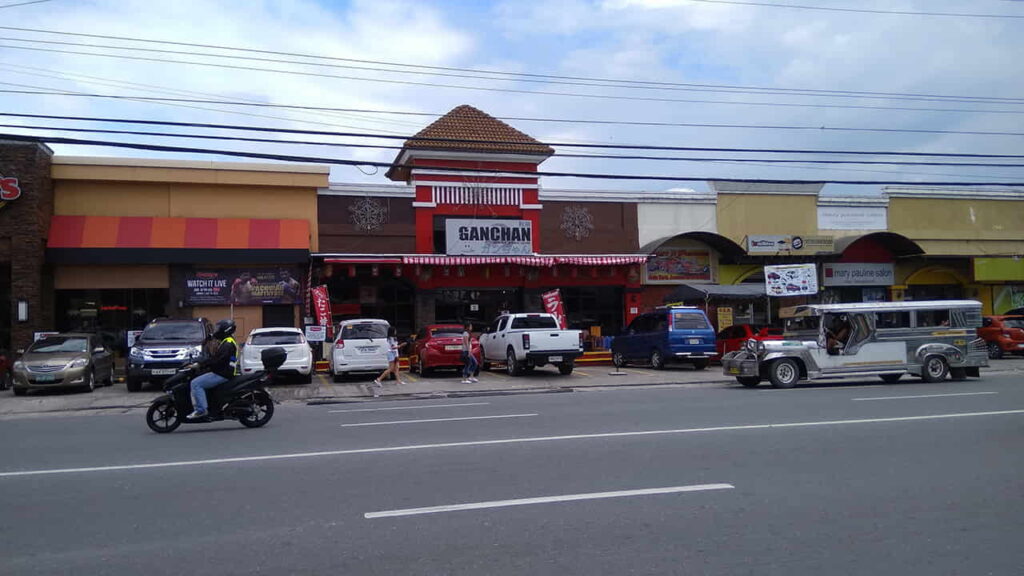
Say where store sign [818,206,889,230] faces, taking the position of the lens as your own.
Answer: facing the viewer

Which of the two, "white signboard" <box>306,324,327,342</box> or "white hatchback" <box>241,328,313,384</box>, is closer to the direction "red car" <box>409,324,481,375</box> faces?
the white signboard

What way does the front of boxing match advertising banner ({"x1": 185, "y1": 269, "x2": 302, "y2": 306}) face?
toward the camera

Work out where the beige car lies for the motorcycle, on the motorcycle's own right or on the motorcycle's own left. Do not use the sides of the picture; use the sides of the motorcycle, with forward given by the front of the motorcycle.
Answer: on the motorcycle's own right

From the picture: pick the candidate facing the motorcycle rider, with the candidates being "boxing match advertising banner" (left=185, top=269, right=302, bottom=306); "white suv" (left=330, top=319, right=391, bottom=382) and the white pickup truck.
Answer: the boxing match advertising banner

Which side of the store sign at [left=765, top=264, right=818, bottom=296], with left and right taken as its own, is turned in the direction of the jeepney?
front

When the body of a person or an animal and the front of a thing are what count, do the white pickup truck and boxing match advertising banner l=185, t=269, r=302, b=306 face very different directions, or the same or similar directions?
very different directions

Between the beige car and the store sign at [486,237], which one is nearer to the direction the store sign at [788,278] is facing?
the beige car

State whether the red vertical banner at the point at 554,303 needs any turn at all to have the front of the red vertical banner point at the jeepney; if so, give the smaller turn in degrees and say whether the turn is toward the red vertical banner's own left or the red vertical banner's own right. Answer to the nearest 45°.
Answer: approximately 45° to the red vertical banner's own left

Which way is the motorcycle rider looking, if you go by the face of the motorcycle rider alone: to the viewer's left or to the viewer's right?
to the viewer's left

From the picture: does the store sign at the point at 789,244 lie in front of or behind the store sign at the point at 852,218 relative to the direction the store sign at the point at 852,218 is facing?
in front

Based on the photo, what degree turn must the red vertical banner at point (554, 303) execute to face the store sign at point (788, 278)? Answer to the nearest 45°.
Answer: approximately 90° to its left

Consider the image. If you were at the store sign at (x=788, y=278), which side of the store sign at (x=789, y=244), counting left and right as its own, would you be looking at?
front

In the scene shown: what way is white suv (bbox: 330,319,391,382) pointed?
away from the camera

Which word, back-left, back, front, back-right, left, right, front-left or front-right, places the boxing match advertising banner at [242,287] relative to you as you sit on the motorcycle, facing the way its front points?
right

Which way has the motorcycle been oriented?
to the viewer's left

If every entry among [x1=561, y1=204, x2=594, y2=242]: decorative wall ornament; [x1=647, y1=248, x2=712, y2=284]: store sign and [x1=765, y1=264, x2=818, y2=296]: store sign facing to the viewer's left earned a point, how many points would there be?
0
